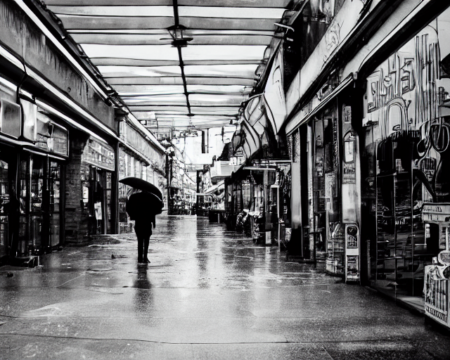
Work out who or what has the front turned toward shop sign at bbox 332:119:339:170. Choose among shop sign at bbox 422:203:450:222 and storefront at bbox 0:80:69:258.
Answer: the storefront

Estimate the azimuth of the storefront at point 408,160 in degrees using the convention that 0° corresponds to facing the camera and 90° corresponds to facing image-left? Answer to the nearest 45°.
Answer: approximately 45°

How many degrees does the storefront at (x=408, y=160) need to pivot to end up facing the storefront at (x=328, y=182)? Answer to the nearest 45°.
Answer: approximately 135° to its right

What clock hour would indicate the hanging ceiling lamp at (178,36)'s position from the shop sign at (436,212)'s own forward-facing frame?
The hanging ceiling lamp is roughly at 3 o'clock from the shop sign.

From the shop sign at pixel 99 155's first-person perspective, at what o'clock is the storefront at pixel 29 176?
The storefront is roughly at 2 o'clock from the shop sign.

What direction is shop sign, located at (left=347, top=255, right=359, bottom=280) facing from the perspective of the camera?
toward the camera

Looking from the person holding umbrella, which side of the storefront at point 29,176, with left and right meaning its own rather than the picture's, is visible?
front

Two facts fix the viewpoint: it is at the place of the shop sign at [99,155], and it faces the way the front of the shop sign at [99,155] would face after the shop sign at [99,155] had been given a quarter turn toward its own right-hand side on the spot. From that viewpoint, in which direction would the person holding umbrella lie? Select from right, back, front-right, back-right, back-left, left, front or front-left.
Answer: front-left

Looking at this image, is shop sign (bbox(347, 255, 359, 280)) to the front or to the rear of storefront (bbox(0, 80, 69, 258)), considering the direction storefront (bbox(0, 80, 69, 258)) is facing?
to the front

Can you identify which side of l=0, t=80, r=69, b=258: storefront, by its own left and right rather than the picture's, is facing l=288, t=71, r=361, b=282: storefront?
front

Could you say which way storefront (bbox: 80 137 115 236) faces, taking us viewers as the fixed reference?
facing the viewer and to the right of the viewer

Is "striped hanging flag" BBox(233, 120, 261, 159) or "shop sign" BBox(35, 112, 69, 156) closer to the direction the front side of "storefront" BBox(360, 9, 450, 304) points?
the shop sign

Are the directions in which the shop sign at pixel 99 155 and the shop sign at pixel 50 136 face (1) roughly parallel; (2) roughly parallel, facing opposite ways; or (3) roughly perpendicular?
roughly parallel

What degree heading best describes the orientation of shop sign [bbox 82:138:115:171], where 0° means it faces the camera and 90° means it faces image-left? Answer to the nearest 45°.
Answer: approximately 315°

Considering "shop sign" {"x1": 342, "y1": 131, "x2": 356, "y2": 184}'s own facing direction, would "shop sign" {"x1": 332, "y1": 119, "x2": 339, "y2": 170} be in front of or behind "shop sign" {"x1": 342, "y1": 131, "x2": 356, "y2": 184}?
behind

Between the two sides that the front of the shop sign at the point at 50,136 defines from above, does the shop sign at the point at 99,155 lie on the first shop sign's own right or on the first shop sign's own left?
on the first shop sign's own left
